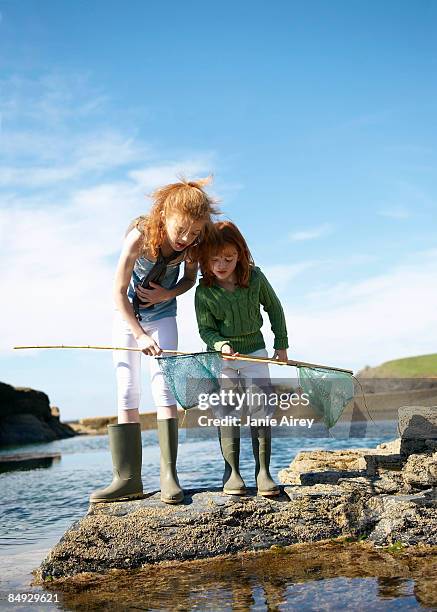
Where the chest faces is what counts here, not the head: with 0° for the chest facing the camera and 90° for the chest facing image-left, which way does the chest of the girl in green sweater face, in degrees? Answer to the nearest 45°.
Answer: approximately 0°
